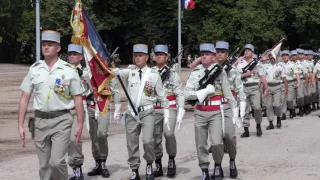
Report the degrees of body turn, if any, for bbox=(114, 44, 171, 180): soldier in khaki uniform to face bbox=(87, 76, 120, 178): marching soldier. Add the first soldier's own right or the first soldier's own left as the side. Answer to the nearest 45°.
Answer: approximately 135° to the first soldier's own right

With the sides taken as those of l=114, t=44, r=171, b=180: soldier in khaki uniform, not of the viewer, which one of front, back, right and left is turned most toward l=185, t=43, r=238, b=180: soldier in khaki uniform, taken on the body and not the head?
left

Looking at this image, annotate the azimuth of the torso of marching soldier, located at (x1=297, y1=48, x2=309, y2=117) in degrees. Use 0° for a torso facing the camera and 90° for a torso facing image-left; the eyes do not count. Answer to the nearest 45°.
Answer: approximately 45°

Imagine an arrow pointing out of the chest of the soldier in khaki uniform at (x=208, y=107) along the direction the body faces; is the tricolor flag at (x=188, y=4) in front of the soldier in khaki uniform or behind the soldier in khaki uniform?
behind

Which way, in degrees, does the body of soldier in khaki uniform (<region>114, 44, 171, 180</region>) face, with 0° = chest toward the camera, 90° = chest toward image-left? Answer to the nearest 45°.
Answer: approximately 0°
